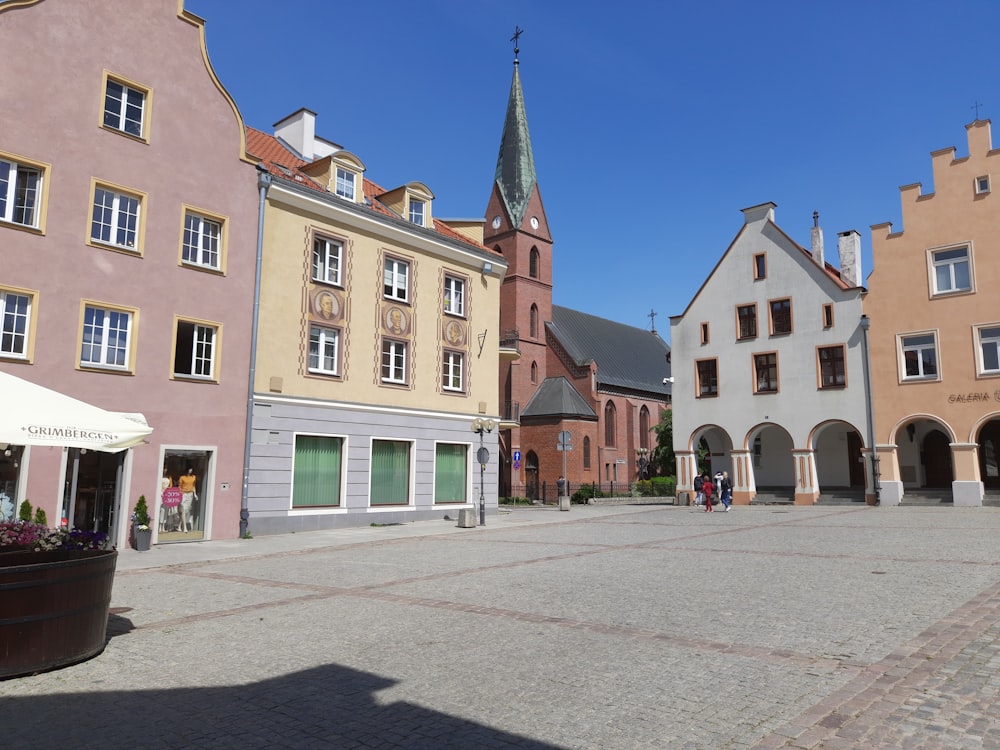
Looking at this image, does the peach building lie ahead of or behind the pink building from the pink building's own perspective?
ahead

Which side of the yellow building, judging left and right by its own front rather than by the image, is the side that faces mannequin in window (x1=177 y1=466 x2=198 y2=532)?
right

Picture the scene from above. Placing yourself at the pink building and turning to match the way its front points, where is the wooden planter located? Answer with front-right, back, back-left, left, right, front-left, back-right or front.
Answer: front-right

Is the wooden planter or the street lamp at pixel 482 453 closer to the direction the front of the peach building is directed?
the wooden planter

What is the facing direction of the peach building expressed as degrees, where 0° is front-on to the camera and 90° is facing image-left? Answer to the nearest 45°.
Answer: approximately 0°

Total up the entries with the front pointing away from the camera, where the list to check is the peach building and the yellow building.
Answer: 0

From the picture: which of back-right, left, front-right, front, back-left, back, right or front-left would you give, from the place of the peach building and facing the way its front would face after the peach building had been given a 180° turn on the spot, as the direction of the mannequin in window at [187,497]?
back-left

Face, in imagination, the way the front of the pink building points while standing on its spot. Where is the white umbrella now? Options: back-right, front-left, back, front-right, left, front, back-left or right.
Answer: front-right

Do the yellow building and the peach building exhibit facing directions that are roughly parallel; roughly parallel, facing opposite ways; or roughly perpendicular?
roughly perpendicular

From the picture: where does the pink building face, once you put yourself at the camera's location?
facing the viewer and to the right of the viewer

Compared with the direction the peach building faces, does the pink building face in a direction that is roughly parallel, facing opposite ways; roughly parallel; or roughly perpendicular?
roughly perpendicular

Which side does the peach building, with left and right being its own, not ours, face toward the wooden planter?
front
